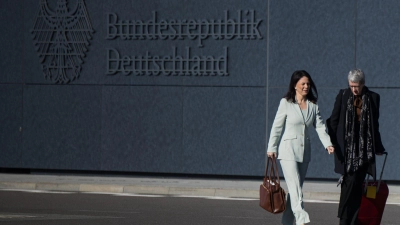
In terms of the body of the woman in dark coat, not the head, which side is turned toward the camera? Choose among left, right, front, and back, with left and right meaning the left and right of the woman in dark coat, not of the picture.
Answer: front

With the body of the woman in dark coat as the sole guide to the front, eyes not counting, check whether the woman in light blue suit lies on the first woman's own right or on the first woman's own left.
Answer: on the first woman's own right

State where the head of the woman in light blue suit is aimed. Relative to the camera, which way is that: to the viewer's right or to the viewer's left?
to the viewer's right

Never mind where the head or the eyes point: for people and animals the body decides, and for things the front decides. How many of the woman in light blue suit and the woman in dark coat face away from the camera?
0

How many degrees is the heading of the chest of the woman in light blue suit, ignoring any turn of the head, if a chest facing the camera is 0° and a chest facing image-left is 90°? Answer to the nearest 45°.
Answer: approximately 315°
